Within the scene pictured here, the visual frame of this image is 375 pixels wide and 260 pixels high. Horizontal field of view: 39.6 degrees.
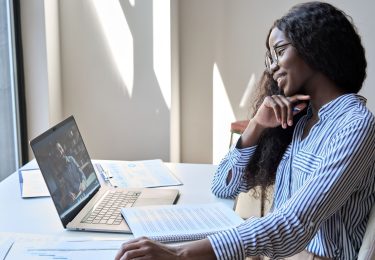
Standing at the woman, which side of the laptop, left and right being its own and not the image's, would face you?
front

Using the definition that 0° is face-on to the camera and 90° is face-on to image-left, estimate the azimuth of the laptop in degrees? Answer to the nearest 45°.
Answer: approximately 270°

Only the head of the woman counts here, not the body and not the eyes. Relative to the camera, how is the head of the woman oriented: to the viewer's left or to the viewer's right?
to the viewer's left

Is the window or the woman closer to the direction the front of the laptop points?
the woman
